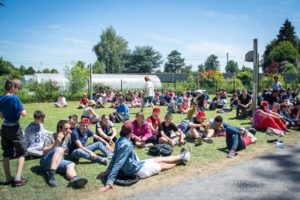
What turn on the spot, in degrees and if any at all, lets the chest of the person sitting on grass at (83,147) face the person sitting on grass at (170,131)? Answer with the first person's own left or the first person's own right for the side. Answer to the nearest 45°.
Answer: approximately 90° to the first person's own left

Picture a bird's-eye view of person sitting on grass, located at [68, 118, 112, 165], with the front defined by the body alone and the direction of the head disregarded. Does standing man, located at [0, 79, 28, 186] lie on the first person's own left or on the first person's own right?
on the first person's own right

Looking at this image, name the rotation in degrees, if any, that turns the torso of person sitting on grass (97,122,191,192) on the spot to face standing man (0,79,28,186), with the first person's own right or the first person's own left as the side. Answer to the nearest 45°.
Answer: approximately 135° to the first person's own left

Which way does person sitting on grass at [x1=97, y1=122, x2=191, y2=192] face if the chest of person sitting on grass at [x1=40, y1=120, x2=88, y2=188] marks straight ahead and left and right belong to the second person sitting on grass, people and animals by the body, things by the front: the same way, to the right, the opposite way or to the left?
to the left

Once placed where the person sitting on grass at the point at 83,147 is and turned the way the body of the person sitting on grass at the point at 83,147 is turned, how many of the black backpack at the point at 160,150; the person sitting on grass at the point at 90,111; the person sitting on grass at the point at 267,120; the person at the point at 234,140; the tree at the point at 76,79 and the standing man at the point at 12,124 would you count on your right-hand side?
1

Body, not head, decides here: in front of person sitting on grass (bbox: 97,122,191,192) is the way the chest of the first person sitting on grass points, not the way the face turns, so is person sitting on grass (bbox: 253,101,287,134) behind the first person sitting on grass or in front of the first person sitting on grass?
in front

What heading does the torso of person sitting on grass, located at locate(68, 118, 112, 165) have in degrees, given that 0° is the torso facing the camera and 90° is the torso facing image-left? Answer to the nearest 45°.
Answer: approximately 315°

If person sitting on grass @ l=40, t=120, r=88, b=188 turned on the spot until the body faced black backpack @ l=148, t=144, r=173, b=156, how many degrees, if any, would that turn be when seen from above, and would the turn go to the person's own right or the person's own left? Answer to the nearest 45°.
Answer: approximately 90° to the person's own left

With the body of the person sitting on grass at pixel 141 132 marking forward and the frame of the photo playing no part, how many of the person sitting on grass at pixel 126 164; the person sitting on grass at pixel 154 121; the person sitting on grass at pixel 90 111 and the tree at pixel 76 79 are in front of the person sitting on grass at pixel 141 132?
1

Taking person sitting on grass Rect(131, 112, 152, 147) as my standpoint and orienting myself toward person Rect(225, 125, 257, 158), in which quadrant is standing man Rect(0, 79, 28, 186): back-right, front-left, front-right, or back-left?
back-right

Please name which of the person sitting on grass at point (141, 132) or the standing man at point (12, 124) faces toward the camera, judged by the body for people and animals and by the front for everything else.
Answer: the person sitting on grass

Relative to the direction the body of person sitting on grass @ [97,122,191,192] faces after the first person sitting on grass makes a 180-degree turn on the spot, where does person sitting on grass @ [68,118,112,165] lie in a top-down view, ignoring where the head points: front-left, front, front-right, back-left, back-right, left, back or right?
right

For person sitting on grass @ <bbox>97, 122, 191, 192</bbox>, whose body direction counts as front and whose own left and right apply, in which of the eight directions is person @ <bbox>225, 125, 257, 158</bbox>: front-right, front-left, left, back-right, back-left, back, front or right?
front

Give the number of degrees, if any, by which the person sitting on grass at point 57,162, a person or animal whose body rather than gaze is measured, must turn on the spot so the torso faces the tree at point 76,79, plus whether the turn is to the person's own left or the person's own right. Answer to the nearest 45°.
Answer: approximately 135° to the person's own left

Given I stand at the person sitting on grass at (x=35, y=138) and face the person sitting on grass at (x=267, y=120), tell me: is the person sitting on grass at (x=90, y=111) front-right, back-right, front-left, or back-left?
front-left
